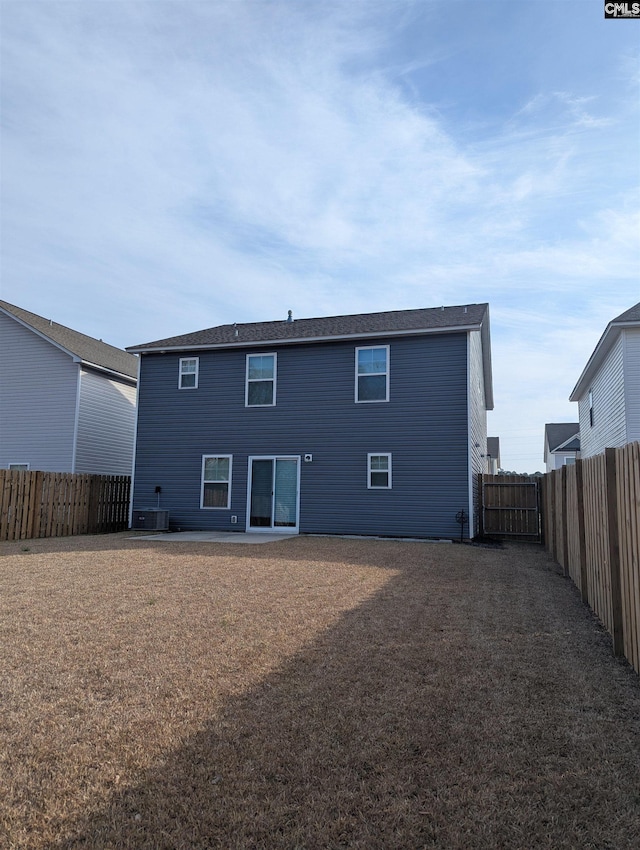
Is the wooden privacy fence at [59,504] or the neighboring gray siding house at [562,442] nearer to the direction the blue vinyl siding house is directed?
the neighboring gray siding house

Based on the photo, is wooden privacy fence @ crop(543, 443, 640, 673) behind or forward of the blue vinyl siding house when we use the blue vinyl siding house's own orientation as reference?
behind

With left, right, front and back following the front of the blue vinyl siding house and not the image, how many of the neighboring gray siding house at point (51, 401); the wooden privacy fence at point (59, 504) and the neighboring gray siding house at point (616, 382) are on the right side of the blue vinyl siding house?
1

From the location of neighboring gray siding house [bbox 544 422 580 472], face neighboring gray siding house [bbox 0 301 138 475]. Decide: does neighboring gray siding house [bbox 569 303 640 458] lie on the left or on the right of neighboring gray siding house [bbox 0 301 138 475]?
left

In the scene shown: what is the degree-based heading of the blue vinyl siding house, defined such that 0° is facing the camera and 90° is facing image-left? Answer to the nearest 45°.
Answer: approximately 180°

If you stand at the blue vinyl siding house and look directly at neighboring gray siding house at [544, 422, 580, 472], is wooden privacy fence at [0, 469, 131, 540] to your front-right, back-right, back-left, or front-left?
back-left

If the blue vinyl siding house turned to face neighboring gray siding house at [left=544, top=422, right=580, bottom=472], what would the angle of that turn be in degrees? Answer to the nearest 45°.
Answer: approximately 45° to its right

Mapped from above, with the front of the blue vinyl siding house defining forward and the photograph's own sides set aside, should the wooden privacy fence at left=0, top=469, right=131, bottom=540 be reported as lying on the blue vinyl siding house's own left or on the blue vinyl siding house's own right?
on the blue vinyl siding house's own left

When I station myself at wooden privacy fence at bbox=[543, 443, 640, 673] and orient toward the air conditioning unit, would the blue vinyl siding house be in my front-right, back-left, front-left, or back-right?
front-right

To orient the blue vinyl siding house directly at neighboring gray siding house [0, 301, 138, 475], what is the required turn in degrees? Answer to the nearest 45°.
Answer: approximately 90° to its left

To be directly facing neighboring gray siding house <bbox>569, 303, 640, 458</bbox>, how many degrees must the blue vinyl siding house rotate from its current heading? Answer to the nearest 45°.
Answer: approximately 90° to its right

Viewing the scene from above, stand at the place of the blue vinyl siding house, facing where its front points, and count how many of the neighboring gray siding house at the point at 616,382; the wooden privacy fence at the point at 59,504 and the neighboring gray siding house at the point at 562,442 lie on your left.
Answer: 1
